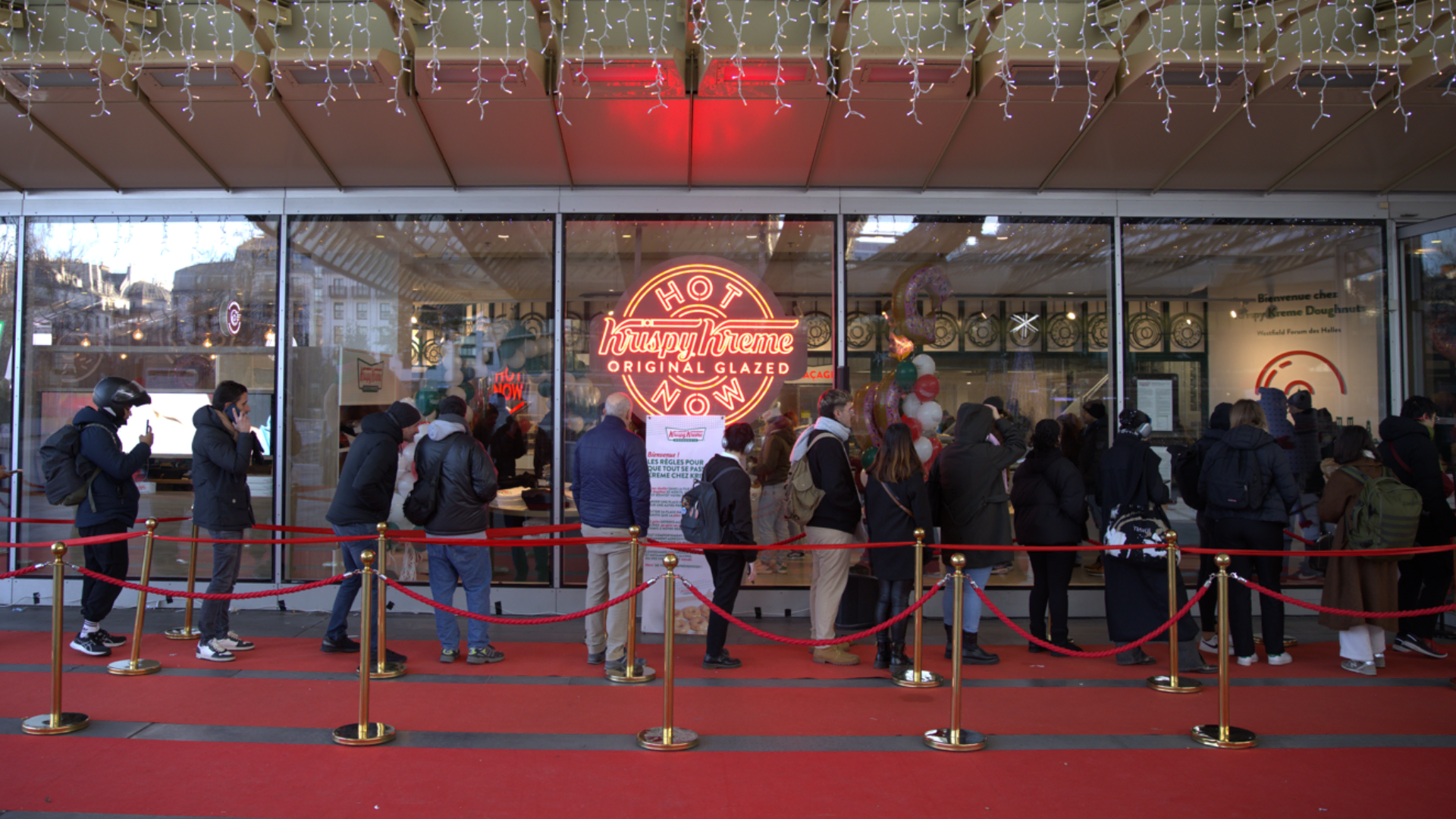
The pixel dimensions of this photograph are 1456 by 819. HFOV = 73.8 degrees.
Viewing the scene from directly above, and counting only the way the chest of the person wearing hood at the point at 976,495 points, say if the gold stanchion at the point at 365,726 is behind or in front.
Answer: behind

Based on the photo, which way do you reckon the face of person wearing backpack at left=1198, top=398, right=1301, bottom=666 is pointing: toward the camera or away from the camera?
away from the camera

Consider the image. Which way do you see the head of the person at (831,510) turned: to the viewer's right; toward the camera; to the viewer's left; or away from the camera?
to the viewer's right

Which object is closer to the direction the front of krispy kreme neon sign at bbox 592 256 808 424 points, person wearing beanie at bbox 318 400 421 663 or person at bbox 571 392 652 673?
the person

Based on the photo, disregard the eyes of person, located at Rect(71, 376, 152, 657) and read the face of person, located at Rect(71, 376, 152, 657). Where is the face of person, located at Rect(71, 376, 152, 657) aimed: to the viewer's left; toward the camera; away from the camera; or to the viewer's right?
to the viewer's right

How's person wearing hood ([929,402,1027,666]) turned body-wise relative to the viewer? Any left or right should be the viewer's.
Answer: facing away from the viewer and to the right of the viewer

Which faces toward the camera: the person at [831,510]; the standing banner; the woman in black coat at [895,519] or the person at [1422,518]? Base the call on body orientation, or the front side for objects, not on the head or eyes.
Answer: the standing banner

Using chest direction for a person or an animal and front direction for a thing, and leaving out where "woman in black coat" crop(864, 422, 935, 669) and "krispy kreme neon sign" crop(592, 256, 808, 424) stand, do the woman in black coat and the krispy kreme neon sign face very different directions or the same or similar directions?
very different directions

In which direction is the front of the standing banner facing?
toward the camera

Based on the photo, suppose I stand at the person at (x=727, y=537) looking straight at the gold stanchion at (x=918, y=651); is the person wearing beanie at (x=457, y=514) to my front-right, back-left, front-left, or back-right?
back-right

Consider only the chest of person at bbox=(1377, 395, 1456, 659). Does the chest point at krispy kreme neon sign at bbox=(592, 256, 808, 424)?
no

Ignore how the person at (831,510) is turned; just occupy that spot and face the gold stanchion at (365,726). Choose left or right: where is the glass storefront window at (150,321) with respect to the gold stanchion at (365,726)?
right

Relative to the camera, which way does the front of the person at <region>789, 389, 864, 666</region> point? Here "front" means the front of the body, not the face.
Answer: to the viewer's right

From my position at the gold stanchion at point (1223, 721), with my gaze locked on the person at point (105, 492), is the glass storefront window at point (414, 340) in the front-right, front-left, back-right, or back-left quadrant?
front-right

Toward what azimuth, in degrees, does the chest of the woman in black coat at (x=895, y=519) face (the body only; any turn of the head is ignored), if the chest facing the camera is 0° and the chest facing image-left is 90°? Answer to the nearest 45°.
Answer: approximately 180°

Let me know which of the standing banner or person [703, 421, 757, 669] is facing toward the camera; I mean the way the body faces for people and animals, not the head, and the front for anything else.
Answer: the standing banner

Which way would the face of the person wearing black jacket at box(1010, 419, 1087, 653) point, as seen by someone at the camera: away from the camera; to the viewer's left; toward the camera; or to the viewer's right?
away from the camera

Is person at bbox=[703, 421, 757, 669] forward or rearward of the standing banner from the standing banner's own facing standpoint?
forward
